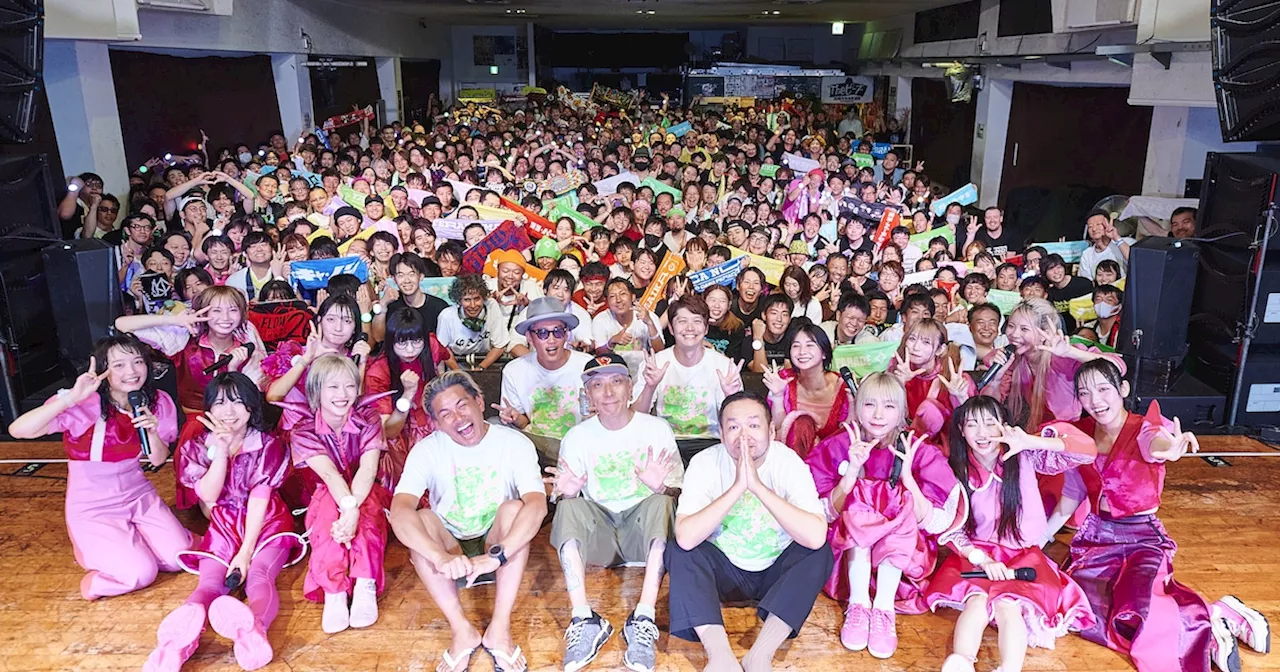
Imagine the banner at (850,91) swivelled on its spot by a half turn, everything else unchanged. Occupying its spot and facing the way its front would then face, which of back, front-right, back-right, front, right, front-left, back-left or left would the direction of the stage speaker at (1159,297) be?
back

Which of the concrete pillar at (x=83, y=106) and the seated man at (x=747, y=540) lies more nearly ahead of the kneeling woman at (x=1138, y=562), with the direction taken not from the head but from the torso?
the seated man

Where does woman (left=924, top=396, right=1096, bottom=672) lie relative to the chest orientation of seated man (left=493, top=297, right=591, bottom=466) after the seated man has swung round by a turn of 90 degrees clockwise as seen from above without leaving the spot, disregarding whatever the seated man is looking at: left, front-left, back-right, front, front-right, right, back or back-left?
back-left

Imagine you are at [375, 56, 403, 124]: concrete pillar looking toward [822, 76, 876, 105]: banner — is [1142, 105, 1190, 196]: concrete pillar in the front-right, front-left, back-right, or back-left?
front-right

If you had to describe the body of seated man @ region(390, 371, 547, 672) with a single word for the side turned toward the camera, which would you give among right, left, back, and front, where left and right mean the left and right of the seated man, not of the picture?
front

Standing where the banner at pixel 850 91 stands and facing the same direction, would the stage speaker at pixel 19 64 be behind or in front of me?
in front

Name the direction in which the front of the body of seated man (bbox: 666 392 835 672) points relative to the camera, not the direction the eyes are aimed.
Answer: toward the camera

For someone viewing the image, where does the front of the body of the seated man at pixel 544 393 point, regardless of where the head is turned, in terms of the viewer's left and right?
facing the viewer

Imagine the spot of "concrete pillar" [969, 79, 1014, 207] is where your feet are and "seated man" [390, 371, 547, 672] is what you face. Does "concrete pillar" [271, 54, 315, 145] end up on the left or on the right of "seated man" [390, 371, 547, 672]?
right

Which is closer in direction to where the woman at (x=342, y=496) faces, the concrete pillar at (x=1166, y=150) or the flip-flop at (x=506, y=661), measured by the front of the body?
the flip-flop

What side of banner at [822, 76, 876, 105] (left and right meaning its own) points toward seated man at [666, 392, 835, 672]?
front

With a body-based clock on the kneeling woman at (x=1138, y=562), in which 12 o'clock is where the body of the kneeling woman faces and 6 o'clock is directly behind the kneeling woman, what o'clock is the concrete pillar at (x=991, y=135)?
The concrete pillar is roughly at 4 o'clock from the kneeling woman.

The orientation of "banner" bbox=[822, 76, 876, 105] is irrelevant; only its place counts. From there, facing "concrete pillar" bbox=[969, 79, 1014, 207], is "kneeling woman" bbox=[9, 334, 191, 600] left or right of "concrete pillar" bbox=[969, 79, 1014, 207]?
right

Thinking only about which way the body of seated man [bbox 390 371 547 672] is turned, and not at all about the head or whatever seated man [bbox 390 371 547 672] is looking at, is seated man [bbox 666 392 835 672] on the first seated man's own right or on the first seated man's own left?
on the first seated man's own left

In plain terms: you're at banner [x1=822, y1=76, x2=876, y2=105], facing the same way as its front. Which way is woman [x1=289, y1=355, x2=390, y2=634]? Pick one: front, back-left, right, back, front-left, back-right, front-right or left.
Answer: front
